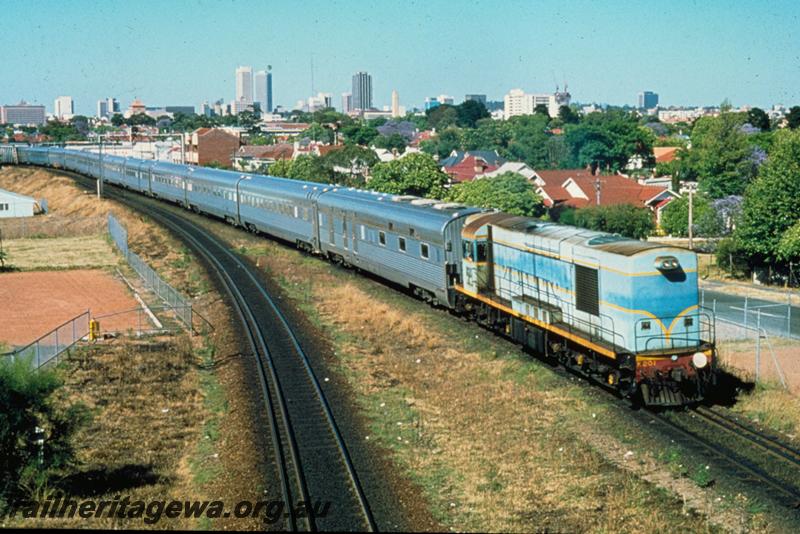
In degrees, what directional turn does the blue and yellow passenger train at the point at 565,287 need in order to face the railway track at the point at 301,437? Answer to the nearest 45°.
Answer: approximately 90° to its right

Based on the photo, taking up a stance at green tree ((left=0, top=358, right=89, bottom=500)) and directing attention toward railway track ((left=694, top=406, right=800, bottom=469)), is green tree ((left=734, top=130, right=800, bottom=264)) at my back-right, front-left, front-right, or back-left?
front-left

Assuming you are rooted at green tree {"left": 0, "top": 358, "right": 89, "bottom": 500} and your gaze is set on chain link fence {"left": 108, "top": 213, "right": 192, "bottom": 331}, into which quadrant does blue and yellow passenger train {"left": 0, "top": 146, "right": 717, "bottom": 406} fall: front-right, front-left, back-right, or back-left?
front-right

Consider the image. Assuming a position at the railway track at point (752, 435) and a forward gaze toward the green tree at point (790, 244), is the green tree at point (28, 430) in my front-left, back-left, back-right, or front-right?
back-left

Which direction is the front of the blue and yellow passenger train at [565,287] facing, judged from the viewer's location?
facing the viewer and to the right of the viewer

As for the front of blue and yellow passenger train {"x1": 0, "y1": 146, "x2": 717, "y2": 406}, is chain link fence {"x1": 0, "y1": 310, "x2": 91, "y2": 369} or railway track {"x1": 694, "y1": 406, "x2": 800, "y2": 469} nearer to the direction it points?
the railway track

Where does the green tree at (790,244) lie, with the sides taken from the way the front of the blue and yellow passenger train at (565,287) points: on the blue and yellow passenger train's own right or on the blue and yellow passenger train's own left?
on the blue and yellow passenger train's own left

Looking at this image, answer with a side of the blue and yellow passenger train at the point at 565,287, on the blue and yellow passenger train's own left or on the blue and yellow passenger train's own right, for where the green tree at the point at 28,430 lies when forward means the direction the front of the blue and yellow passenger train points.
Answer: on the blue and yellow passenger train's own right

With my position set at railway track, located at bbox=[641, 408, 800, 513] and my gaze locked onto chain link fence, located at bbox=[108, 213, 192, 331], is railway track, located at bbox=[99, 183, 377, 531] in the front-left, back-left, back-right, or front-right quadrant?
front-left

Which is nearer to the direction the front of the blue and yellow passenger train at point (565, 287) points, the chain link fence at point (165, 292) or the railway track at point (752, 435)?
the railway track
